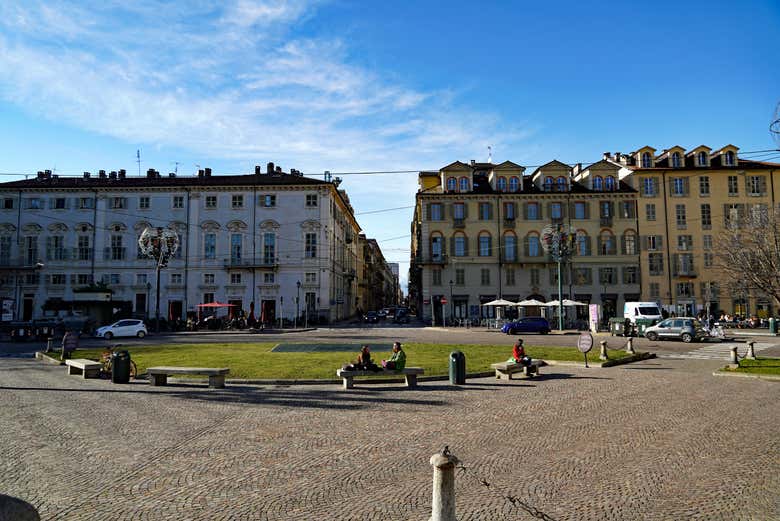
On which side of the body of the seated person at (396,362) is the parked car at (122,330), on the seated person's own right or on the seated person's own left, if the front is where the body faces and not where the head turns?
on the seated person's own right

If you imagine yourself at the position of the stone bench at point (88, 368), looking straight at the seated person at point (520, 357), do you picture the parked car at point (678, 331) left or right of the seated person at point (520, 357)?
left

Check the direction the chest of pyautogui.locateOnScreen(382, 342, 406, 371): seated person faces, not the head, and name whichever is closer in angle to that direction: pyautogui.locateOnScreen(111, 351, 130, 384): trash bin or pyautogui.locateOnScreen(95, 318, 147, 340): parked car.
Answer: the trash bin
